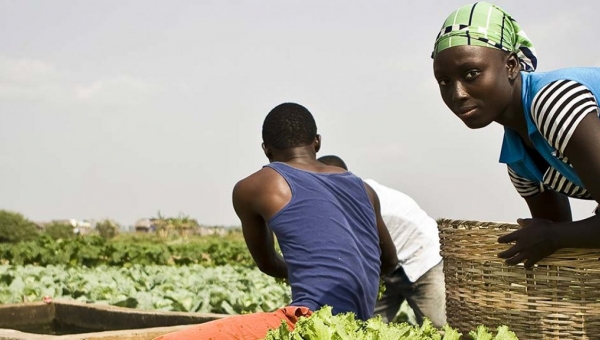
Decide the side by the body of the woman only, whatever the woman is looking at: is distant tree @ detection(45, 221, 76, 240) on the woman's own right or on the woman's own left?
on the woman's own right

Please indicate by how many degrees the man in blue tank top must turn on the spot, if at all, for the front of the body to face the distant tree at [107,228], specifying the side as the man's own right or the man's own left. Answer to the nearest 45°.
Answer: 0° — they already face it

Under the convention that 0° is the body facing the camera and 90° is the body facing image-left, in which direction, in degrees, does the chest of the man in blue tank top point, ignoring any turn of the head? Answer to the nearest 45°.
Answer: approximately 180°

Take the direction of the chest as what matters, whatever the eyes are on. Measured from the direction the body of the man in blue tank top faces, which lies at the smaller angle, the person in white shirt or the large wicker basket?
the person in white shirt

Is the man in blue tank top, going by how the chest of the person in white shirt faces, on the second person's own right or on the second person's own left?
on the second person's own left
